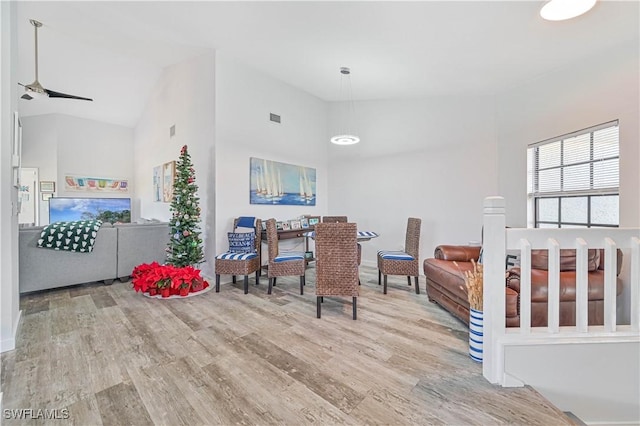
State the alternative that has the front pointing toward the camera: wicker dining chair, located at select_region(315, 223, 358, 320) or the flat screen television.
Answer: the flat screen television

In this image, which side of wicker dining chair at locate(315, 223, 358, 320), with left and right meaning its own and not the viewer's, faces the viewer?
back

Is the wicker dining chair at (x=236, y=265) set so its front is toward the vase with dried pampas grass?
no

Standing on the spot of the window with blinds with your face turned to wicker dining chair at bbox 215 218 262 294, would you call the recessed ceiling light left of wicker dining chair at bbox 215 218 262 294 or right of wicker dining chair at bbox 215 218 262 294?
left

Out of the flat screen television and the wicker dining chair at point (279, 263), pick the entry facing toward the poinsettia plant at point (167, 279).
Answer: the flat screen television

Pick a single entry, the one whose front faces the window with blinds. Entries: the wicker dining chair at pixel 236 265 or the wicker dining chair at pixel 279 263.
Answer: the wicker dining chair at pixel 279 263

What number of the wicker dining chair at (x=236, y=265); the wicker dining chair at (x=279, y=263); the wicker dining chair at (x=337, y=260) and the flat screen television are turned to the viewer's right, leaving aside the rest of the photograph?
1

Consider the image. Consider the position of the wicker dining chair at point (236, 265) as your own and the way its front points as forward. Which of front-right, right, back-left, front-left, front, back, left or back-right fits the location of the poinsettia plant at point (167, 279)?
front-right

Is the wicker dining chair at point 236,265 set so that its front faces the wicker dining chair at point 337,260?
no

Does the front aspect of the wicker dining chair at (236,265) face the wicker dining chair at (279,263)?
no

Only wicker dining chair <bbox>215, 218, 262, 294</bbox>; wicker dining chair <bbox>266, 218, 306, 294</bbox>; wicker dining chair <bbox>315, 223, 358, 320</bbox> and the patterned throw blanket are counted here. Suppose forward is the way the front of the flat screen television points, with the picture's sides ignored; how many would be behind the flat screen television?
0

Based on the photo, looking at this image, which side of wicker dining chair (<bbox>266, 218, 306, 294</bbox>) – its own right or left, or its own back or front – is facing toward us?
right

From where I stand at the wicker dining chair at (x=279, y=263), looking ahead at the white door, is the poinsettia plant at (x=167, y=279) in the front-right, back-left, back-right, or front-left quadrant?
front-left

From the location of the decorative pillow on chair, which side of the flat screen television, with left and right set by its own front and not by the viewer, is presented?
front

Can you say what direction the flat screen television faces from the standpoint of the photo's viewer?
facing the viewer

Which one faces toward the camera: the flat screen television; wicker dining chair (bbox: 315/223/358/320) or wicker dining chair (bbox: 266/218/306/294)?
the flat screen television

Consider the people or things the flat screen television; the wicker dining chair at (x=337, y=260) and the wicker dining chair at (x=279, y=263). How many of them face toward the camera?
1

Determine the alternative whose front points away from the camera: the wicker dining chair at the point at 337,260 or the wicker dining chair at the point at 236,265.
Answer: the wicker dining chair at the point at 337,260
